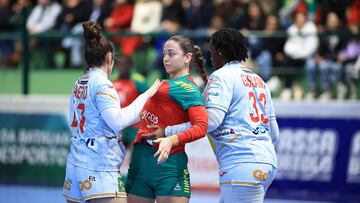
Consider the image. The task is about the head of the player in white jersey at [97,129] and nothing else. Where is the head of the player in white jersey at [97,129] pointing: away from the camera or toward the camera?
away from the camera

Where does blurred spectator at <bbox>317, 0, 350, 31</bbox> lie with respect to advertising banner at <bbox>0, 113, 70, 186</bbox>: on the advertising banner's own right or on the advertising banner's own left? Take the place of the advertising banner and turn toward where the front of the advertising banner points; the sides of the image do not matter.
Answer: on the advertising banner's own left

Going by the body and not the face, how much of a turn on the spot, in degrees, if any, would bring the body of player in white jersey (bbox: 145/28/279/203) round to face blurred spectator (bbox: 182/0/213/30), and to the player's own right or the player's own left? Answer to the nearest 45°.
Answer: approximately 45° to the player's own right

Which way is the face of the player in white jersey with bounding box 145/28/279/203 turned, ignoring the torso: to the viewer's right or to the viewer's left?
to the viewer's left
